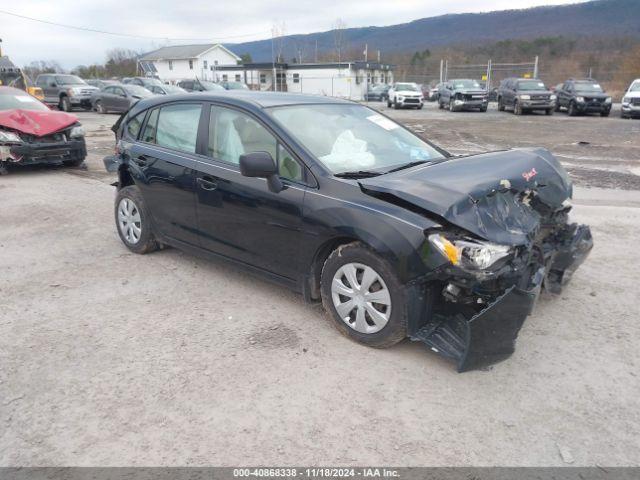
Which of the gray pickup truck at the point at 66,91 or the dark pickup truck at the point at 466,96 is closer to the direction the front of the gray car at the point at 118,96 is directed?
the dark pickup truck

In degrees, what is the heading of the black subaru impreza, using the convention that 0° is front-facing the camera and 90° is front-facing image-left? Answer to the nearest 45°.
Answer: approximately 315°

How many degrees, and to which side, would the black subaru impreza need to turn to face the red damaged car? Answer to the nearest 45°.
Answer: approximately 180°

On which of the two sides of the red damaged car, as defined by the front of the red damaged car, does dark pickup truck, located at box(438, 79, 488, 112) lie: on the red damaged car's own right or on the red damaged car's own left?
on the red damaged car's own left

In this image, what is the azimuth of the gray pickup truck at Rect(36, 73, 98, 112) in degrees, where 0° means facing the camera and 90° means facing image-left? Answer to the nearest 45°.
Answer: approximately 315°

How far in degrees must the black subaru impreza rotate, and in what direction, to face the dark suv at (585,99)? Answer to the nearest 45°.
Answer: approximately 90° to its left

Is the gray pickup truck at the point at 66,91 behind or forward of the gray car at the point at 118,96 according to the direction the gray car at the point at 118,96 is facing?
behind

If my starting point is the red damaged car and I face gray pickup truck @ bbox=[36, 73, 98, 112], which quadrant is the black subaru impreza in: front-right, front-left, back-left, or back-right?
back-right
